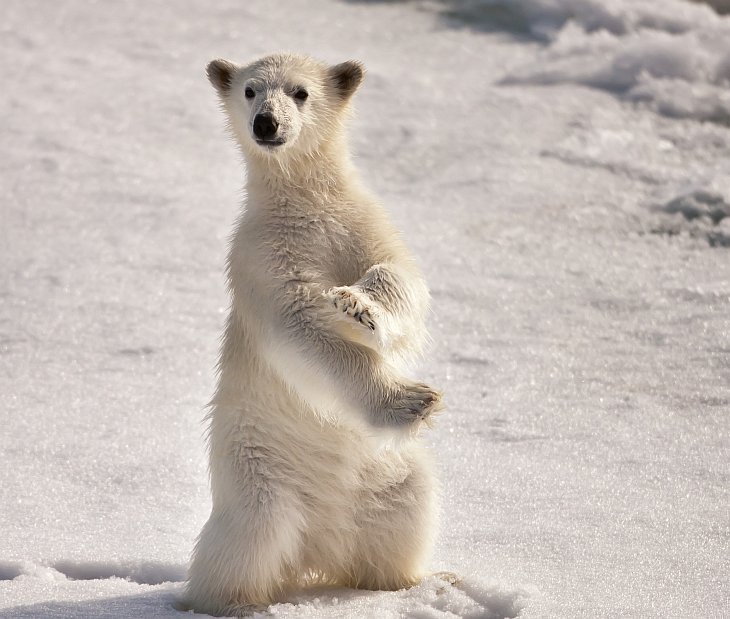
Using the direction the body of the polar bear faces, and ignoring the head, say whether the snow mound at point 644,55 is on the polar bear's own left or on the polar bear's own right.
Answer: on the polar bear's own left

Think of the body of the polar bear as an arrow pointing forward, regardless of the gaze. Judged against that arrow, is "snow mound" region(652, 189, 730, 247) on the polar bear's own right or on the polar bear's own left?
on the polar bear's own left

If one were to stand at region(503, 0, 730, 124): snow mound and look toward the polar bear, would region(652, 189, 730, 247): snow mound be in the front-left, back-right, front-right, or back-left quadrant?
front-left
